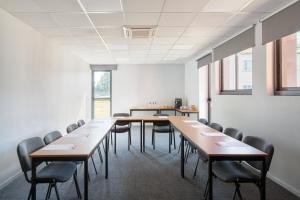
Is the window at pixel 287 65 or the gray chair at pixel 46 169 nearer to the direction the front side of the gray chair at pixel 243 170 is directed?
the gray chair

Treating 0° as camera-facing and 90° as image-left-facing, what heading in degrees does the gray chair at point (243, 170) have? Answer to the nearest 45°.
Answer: approximately 45°

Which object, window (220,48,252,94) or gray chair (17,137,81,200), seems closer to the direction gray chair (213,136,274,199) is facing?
the gray chair

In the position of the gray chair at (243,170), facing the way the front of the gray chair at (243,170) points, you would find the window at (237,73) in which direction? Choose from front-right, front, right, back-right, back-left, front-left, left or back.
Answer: back-right

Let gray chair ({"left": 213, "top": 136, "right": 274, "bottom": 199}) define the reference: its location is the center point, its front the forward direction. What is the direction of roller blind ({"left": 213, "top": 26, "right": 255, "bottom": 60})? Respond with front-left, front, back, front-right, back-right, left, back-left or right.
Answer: back-right

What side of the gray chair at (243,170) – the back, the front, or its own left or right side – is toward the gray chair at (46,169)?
front

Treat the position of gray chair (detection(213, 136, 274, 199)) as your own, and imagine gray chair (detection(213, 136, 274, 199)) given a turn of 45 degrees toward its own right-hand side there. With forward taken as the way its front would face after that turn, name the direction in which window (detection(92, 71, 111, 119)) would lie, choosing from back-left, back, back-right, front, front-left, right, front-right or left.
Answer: front-right

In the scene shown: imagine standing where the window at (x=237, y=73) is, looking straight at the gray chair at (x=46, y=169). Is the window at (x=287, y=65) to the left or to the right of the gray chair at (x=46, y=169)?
left

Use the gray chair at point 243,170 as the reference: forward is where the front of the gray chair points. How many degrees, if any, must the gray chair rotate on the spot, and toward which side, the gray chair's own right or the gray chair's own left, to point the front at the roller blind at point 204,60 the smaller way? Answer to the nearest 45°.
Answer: approximately 135° to the gray chair's own right

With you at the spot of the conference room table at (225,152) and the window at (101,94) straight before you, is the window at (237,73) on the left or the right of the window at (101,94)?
right
